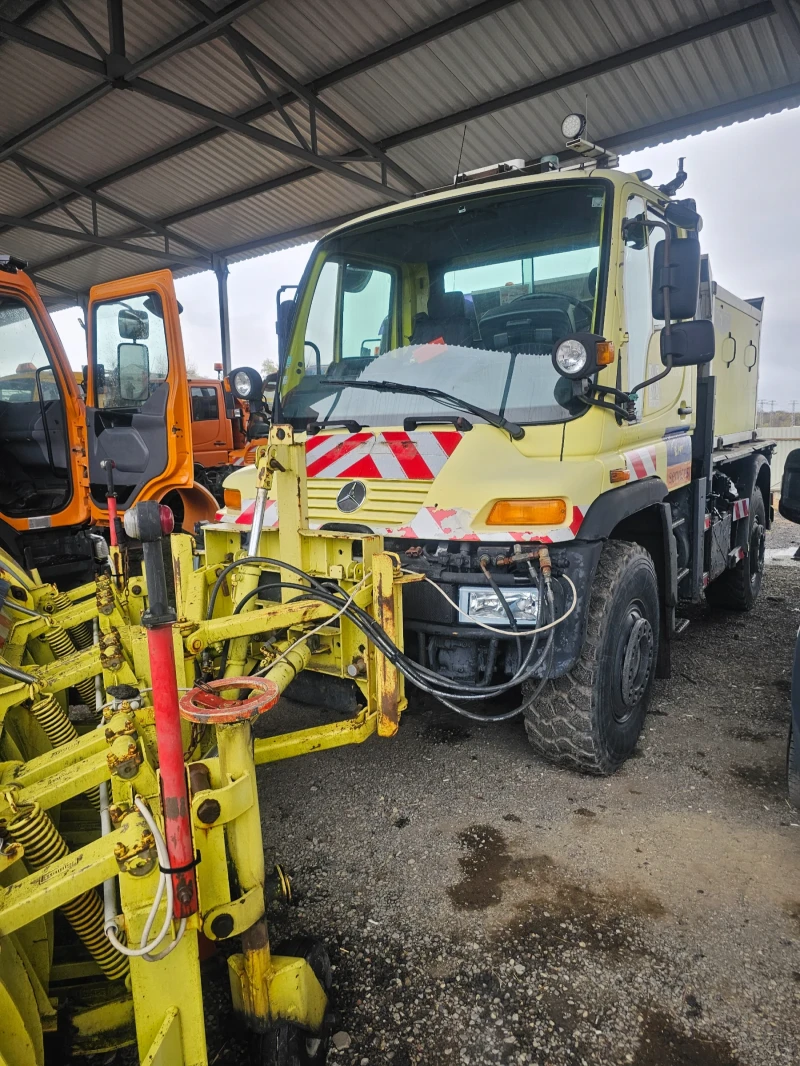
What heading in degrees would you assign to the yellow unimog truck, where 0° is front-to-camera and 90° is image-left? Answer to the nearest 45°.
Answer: approximately 45°

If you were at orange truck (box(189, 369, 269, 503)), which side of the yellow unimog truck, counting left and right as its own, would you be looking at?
right
